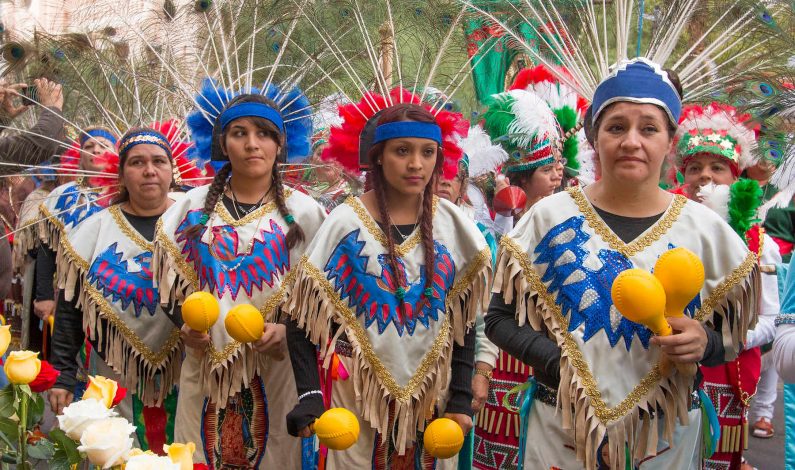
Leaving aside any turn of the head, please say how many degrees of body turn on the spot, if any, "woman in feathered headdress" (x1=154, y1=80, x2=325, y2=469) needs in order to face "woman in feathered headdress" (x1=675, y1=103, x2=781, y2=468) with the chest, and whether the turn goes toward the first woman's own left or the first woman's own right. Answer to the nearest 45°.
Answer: approximately 90° to the first woman's own left

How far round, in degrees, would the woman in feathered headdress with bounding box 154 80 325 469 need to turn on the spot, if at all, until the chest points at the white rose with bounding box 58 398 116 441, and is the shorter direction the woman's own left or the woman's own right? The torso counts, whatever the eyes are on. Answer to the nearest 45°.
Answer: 0° — they already face it

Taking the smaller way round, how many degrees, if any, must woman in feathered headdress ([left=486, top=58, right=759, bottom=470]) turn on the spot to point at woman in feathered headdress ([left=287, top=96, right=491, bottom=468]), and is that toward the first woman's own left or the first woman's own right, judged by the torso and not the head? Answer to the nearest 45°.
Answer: approximately 90° to the first woman's own right

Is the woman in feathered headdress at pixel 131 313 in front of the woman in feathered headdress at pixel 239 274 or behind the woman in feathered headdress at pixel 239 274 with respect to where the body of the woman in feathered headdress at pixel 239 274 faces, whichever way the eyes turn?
behind

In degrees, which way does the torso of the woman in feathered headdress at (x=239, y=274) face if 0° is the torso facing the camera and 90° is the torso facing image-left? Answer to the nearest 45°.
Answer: approximately 0°

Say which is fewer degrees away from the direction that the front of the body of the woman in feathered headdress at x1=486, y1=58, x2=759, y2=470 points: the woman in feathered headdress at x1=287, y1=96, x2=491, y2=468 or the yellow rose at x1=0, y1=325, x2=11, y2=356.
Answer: the yellow rose

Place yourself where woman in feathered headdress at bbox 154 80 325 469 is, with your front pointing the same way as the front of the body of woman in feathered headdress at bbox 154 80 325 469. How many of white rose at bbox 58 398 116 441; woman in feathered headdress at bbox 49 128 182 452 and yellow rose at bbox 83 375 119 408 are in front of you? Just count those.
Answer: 2

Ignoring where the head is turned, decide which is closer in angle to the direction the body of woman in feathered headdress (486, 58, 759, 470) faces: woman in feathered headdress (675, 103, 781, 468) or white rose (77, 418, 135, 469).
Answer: the white rose

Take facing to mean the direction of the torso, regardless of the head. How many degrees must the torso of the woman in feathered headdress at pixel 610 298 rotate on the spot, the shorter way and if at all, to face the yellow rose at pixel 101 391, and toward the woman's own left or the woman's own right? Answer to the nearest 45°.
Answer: approximately 45° to the woman's own right

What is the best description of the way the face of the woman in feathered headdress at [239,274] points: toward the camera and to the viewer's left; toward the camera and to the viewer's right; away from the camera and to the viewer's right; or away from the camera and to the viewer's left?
toward the camera and to the viewer's right

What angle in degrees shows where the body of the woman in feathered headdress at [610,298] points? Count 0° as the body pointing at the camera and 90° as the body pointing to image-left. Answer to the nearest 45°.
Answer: approximately 0°
